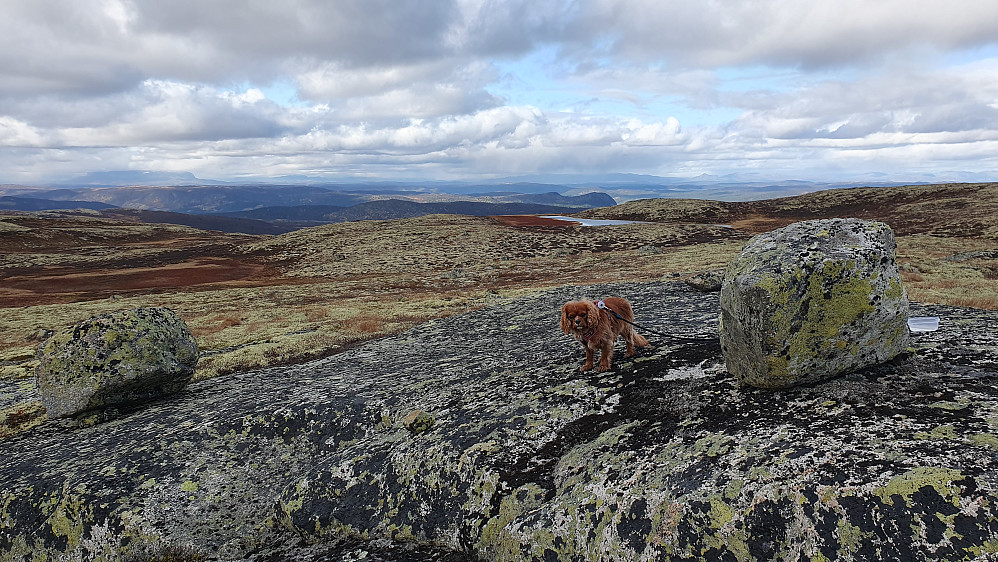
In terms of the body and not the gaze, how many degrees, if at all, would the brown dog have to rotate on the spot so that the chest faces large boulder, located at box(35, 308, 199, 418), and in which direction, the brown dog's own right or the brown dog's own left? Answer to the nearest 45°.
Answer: approximately 45° to the brown dog's own right

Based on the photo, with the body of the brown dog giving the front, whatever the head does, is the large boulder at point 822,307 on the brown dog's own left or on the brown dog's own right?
on the brown dog's own left

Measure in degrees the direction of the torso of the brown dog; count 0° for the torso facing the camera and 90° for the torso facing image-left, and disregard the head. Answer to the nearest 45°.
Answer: approximately 45°
